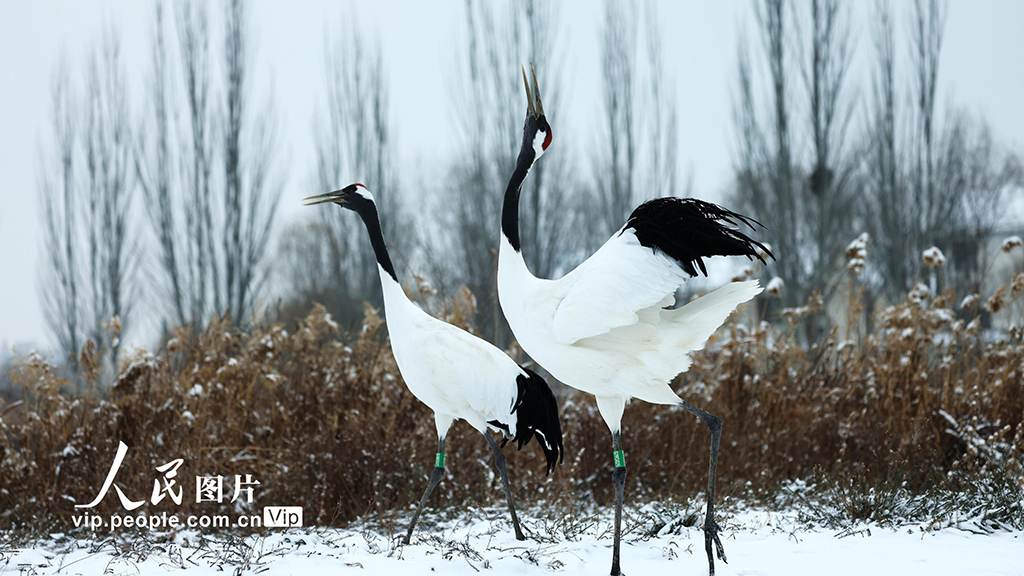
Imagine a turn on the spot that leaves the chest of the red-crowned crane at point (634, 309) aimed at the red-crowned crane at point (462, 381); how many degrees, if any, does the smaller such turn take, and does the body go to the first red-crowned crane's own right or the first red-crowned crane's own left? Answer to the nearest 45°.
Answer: approximately 45° to the first red-crowned crane's own right

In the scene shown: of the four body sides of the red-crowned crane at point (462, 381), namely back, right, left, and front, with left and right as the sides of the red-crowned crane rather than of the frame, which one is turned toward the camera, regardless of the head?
left

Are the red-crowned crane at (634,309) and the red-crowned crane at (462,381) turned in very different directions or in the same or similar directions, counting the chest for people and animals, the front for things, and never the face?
same or similar directions

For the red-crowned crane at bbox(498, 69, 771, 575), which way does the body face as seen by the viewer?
to the viewer's left

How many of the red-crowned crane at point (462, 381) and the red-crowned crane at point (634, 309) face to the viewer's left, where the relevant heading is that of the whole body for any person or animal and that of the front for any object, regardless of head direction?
2

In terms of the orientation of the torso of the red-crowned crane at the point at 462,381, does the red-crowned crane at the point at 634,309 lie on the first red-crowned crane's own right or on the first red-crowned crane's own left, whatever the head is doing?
on the first red-crowned crane's own left
